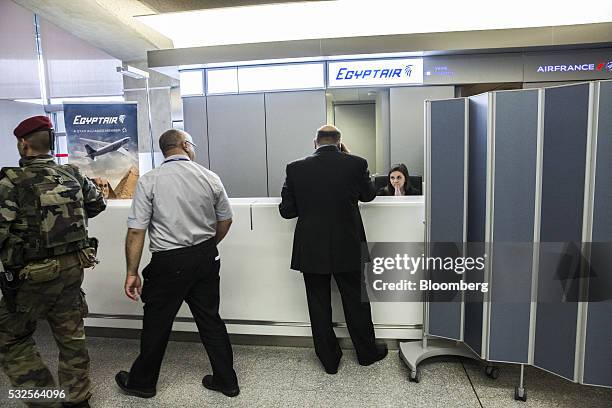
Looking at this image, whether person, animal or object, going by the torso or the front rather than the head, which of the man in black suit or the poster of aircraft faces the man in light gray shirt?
the poster of aircraft

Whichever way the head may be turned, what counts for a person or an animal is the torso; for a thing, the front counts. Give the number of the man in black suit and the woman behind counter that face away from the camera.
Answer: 1

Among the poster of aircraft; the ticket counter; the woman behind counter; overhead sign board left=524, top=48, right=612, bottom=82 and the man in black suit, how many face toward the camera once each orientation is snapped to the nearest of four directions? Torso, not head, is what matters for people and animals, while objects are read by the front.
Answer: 4

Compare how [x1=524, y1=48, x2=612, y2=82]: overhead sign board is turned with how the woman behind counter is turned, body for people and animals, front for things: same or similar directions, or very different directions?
same or similar directions

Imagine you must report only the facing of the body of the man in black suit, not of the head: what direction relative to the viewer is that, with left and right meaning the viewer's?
facing away from the viewer

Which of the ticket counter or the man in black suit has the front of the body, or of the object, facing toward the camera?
the ticket counter

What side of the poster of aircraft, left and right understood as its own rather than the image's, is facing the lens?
front

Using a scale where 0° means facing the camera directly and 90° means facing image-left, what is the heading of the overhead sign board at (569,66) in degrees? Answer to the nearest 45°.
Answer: approximately 0°

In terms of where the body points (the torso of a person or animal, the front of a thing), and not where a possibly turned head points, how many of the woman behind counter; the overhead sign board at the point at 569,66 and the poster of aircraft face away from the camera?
0

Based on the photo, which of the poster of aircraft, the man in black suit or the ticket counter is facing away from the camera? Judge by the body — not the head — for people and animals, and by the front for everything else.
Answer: the man in black suit

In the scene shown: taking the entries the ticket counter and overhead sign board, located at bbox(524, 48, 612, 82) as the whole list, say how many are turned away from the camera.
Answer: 0

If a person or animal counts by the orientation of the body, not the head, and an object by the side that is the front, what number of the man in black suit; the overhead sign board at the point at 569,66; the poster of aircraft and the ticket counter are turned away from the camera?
1

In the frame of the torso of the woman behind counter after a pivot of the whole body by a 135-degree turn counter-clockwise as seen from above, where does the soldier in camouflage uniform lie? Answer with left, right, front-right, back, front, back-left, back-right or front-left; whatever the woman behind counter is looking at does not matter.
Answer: back

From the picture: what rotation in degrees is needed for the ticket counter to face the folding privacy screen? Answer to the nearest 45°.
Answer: approximately 45° to its left

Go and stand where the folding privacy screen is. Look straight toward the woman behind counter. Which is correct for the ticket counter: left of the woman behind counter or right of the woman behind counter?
left

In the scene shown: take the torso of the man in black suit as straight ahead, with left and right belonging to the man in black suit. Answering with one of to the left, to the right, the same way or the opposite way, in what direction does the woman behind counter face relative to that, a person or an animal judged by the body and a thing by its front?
the opposite way

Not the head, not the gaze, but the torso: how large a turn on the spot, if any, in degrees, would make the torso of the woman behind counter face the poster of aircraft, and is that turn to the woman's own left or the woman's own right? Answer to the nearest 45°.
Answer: approximately 45° to the woman's own right

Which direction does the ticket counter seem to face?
toward the camera
